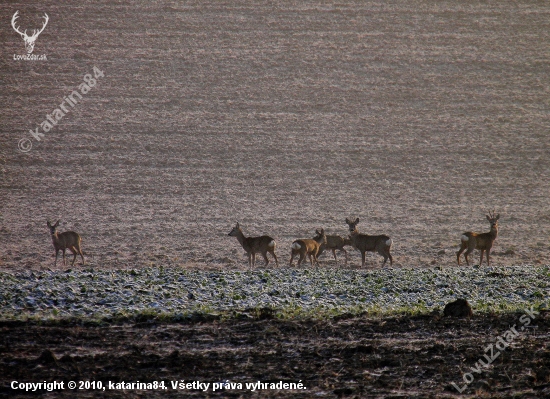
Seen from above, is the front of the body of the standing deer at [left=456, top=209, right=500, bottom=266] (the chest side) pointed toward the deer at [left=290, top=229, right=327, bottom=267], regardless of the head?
no

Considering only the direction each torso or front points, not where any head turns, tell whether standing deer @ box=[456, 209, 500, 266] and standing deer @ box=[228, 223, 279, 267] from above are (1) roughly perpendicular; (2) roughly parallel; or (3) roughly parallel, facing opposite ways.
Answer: roughly parallel, facing opposite ways

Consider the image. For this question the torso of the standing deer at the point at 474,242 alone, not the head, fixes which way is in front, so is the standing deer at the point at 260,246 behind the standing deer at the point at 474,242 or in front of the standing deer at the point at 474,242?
behind

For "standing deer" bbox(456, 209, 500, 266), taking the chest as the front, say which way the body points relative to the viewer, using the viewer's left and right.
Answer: facing to the right of the viewer

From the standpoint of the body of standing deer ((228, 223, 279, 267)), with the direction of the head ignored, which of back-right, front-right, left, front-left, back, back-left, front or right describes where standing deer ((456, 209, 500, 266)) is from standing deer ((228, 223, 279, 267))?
back

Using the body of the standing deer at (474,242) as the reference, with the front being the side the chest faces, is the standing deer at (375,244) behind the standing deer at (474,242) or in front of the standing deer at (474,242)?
behind

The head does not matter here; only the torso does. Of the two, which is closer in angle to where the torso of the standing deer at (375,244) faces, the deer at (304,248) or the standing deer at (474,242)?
the deer

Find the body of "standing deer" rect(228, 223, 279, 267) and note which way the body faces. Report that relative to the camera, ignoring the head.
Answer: to the viewer's left

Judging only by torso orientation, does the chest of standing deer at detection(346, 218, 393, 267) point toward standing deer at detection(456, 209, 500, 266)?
no

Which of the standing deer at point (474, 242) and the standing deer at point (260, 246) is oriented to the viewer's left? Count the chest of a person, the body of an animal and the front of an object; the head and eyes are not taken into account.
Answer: the standing deer at point (260, 246)

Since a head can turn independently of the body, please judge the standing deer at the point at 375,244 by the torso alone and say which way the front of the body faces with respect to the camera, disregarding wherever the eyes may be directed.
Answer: to the viewer's left

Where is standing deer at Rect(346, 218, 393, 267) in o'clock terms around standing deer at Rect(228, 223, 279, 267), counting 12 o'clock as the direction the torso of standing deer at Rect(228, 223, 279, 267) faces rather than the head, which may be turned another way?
standing deer at Rect(346, 218, 393, 267) is roughly at 6 o'clock from standing deer at Rect(228, 223, 279, 267).

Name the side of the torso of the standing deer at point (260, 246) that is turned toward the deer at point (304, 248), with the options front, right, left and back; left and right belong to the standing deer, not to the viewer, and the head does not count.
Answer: back

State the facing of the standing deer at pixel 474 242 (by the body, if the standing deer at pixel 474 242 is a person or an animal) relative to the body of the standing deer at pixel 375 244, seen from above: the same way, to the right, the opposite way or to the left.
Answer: the opposite way

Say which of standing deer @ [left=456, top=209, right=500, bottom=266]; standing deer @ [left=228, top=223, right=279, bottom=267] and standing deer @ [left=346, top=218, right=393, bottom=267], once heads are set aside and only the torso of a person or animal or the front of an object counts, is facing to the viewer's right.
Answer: standing deer @ [left=456, top=209, right=500, bottom=266]
